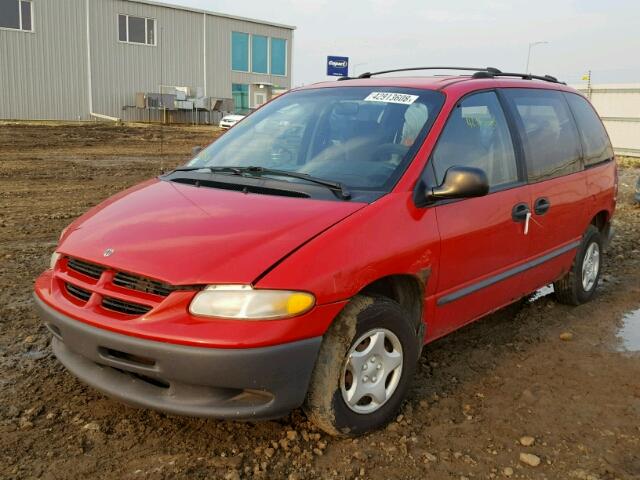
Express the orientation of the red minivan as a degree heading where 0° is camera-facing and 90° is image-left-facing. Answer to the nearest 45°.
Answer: approximately 45°

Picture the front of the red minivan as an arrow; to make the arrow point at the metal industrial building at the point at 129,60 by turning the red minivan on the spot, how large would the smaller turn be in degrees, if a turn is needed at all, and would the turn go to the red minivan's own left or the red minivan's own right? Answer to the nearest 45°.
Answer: approximately 135° to the red minivan's own right
